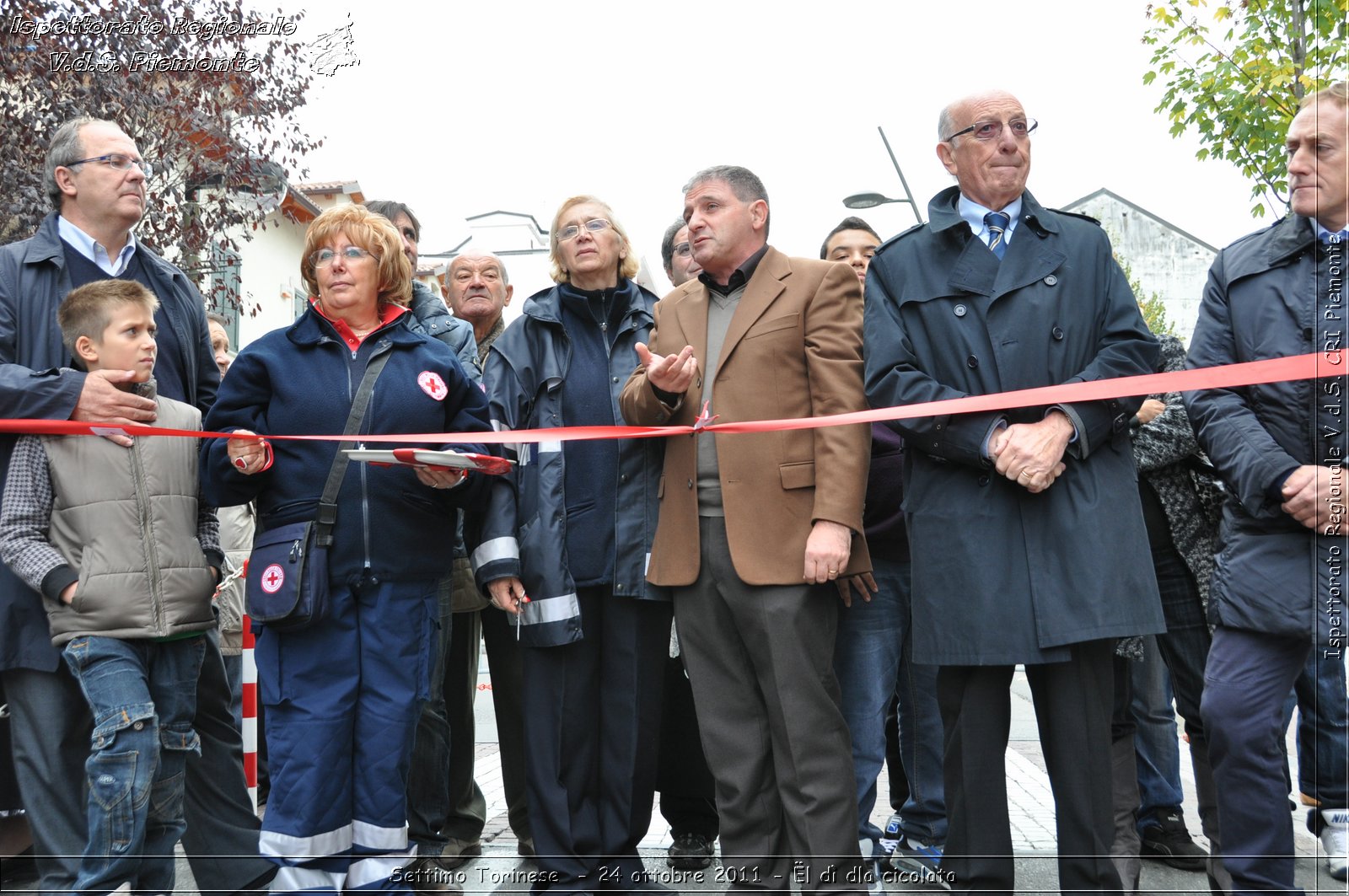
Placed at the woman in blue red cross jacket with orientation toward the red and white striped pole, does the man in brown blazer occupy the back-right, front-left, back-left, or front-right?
back-right

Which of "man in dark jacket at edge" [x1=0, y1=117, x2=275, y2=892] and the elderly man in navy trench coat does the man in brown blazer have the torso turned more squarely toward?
the man in dark jacket at edge

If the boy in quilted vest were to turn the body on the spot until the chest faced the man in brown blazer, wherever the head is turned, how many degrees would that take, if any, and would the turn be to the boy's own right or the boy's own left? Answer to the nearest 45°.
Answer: approximately 45° to the boy's own left

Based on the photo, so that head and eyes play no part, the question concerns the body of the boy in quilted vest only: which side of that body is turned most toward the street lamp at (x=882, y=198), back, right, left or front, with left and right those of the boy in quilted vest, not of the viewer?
left

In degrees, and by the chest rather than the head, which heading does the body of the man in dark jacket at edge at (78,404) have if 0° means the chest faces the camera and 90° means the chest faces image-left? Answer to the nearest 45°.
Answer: approximately 315°

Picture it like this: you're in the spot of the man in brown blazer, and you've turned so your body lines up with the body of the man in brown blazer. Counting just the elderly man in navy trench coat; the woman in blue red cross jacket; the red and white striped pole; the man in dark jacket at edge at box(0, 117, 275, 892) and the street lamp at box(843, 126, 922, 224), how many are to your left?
1

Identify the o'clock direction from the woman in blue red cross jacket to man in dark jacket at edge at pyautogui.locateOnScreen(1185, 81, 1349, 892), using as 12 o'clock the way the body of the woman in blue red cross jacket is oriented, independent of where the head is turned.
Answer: The man in dark jacket at edge is roughly at 10 o'clock from the woman in blue red cross jacket.

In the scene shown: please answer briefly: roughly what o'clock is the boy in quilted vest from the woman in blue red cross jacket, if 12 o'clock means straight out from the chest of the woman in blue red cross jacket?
The boy in quilted vest is roughly at 3 o'clock from the woman in blue red cross jacket.

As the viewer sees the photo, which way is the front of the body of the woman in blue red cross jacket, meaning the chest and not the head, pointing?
toward the camera

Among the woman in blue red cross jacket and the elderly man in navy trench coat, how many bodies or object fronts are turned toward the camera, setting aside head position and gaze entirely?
2

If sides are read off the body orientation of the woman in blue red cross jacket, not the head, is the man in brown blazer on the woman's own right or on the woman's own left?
on the woman's own left

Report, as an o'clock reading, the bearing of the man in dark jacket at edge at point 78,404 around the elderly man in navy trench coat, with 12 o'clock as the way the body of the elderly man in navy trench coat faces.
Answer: The man in dark jacket at edge is roughly at 3 o'clock from the elderly man in navy trench coat.

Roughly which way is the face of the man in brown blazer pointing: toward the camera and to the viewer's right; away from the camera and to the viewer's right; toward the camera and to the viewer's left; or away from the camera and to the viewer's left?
toward the camera and to the viewer's left

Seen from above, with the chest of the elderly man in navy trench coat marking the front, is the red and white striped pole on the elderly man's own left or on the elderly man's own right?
on the elderly man's own right

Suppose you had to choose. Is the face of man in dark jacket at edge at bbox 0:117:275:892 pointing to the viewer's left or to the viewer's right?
to the viewer's right

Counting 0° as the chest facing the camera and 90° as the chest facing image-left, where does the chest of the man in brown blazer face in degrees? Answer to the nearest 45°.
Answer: approximately 45°
